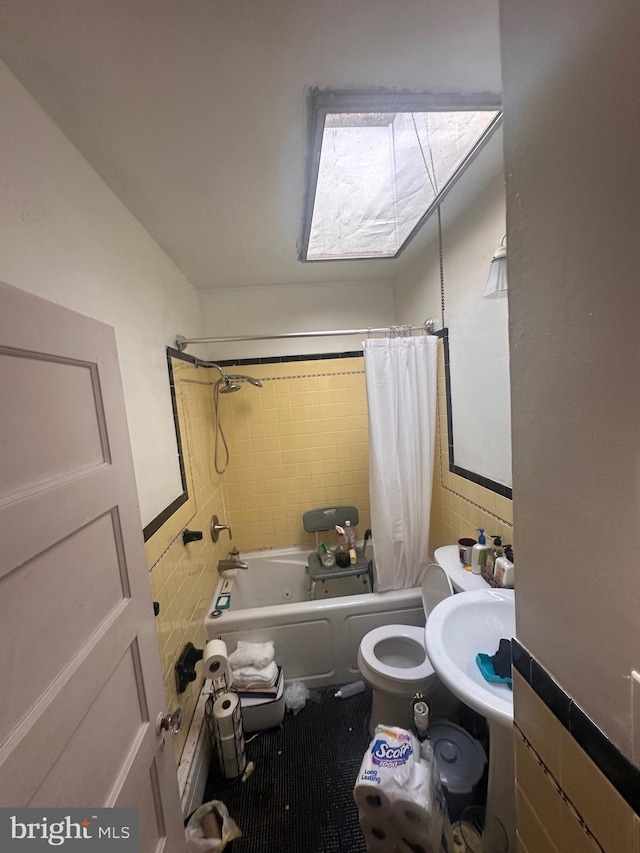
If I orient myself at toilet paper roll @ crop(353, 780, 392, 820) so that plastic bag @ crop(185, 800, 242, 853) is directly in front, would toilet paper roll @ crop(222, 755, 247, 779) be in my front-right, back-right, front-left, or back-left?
front-right

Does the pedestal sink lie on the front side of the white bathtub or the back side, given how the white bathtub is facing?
on the front side

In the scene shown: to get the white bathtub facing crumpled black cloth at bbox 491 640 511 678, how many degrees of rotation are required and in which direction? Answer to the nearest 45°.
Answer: approximately 45° to its left

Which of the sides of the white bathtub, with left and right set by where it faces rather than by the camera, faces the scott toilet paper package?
front

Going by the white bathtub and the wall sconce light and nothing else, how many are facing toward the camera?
1

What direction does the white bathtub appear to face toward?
toward the camera

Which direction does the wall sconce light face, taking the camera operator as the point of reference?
facing to the left of the viewer
